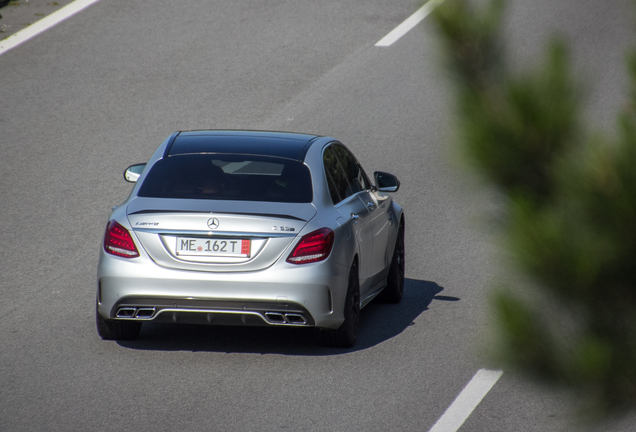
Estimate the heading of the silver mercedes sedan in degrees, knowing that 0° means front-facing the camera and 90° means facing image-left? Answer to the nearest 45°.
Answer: approximately 180°
